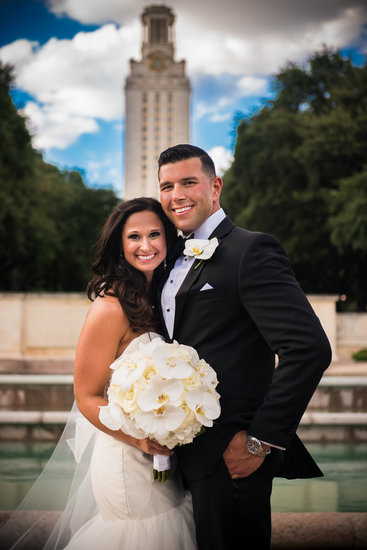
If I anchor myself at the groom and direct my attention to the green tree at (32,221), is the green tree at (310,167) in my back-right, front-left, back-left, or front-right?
front-right

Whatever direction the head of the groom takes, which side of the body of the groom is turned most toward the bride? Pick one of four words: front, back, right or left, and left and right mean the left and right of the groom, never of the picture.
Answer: right

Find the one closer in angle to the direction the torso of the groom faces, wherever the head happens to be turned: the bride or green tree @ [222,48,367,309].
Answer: the bride

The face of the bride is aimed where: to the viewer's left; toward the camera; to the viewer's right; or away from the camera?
toward the camera

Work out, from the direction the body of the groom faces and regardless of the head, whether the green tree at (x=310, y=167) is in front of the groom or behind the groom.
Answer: behind

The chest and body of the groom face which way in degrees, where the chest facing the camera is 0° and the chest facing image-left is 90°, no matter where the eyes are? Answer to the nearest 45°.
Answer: approximately 45°

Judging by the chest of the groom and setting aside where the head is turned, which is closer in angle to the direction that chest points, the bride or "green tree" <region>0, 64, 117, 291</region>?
the bride
